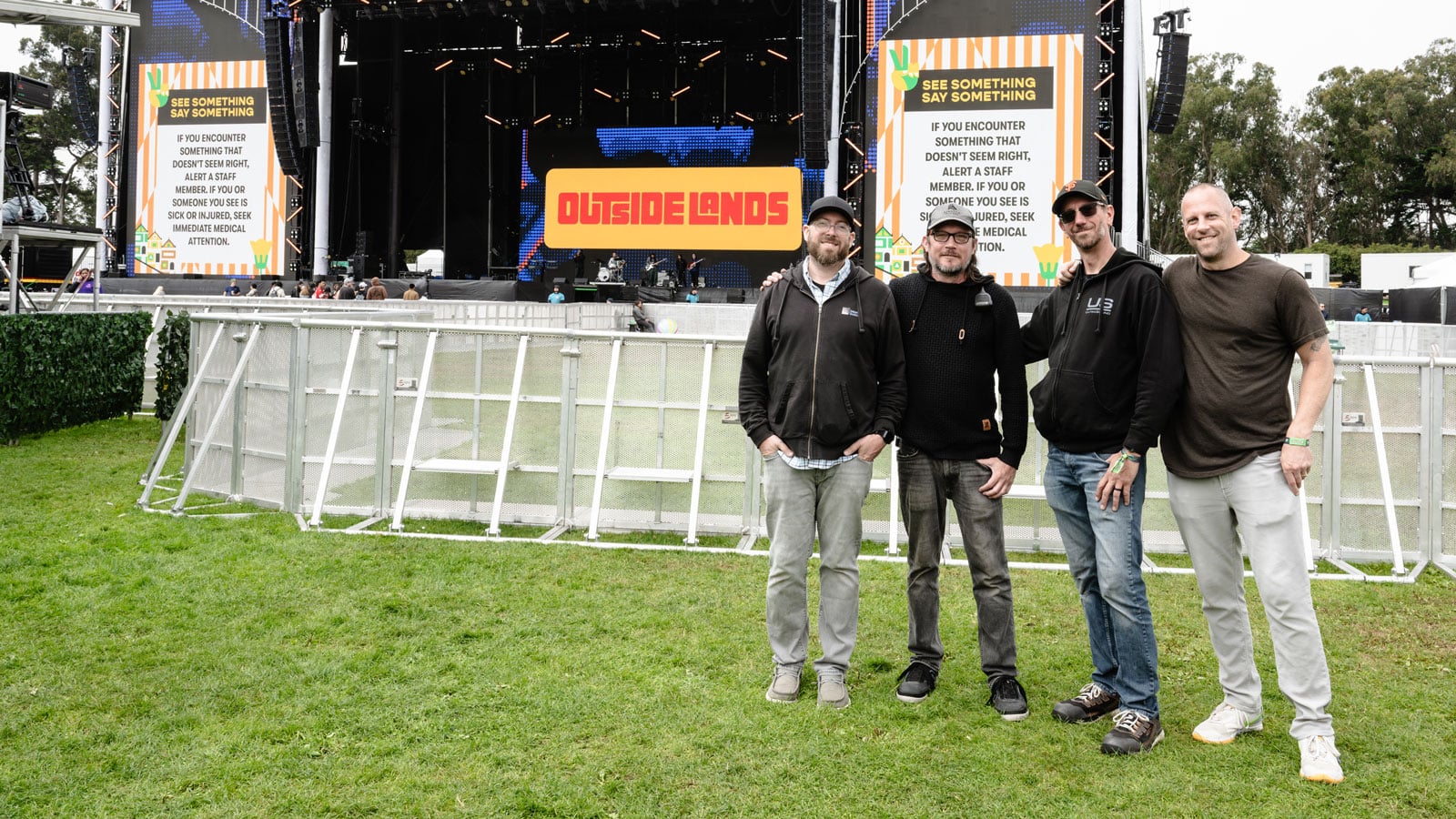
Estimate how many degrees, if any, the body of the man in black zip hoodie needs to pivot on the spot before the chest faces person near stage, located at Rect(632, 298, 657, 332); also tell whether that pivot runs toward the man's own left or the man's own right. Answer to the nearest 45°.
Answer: approximately 180°

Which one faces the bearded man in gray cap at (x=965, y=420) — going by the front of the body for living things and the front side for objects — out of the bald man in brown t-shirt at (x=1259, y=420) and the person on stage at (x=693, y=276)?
the person on stage

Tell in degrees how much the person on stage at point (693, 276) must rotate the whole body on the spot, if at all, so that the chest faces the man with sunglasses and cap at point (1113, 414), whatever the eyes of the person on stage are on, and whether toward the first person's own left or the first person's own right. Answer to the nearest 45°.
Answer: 0° — they already face them
